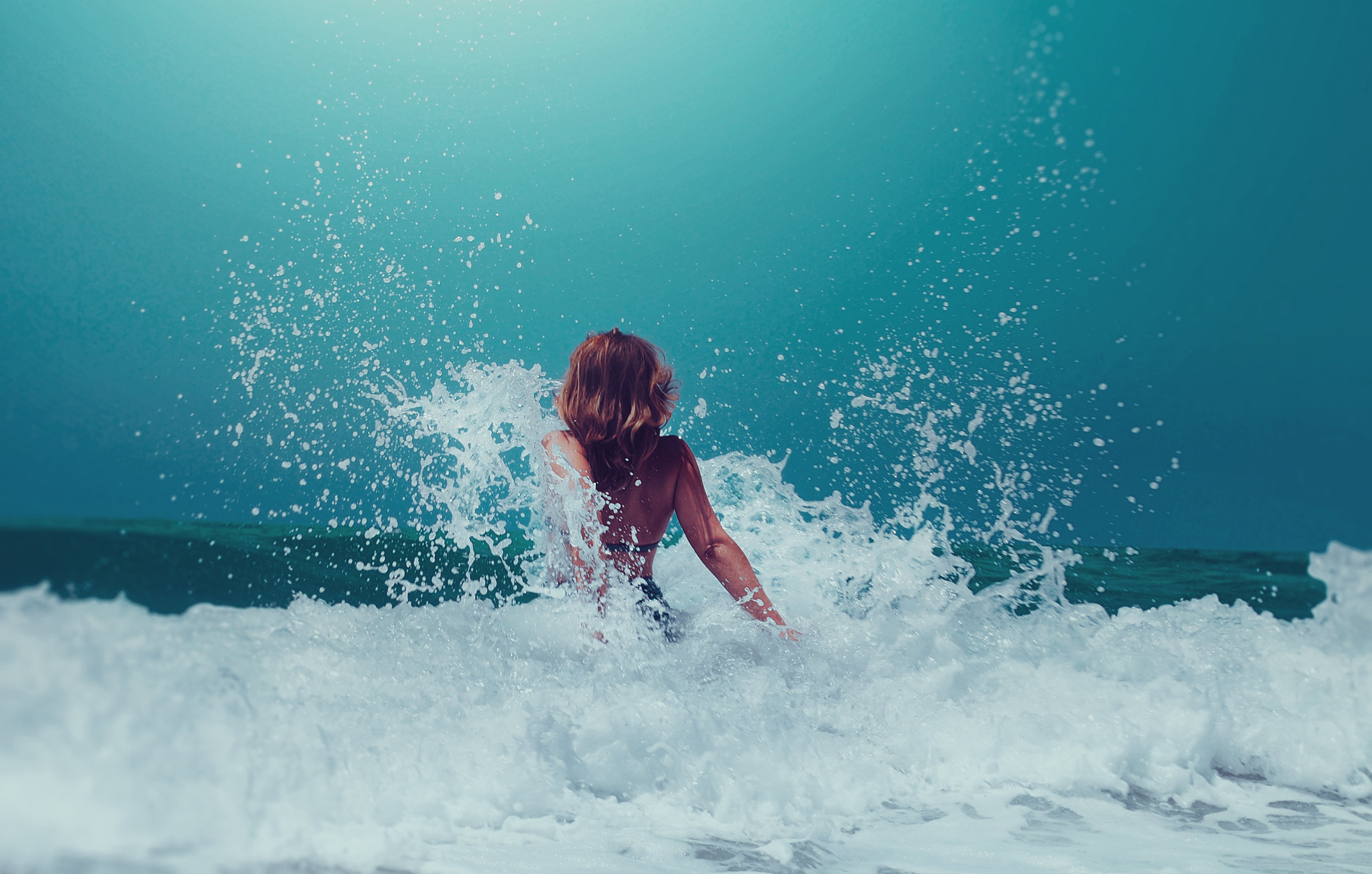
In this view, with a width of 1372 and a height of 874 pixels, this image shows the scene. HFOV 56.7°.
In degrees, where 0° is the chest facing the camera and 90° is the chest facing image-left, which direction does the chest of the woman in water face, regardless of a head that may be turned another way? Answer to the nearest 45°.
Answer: approximately 180°

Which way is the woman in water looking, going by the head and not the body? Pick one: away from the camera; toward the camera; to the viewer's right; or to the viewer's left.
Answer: away from the camera
